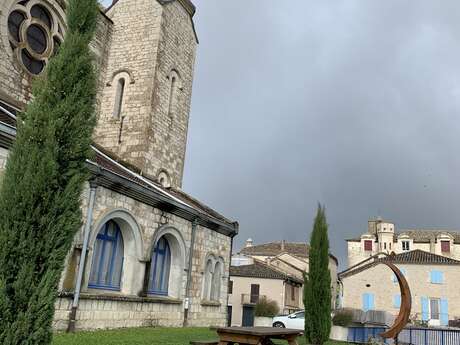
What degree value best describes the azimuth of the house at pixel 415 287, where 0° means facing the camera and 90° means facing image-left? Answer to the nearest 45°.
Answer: approximately 0°

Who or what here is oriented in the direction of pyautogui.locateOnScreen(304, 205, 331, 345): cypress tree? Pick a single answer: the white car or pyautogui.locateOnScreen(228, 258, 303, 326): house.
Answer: the house

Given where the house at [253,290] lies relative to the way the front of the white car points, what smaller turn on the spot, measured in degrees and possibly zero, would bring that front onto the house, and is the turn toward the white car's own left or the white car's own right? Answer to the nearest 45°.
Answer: approximately 90° to the white car's own right

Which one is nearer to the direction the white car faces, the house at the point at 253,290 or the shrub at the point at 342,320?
the house

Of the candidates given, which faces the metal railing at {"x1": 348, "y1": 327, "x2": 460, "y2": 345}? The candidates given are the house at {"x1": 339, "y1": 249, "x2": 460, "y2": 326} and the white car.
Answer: the house

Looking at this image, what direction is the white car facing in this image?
to the viewer's left

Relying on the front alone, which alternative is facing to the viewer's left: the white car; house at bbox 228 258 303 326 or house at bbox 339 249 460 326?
the white car

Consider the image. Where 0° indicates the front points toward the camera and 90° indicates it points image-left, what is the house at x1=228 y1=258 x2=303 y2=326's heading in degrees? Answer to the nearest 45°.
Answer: approximately 0°

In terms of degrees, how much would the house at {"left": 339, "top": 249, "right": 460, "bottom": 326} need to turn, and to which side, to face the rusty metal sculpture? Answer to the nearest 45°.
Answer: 0° — it already faces it
